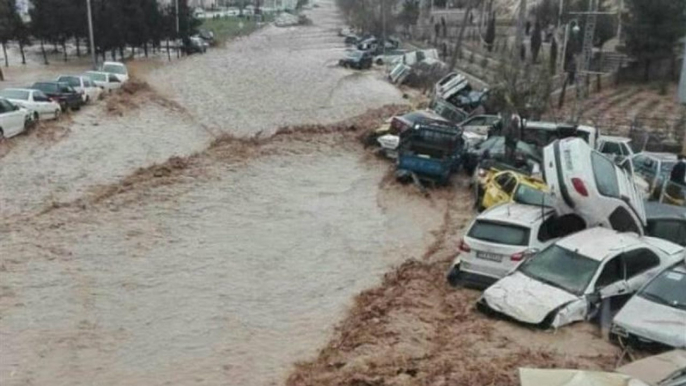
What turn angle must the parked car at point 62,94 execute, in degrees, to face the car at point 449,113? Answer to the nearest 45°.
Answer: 0° — it already faces it

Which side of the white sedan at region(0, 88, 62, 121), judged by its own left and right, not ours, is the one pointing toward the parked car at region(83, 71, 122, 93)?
front

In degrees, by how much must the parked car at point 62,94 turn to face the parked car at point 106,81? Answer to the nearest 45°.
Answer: approximately 135° to its left
